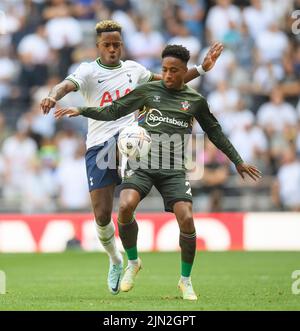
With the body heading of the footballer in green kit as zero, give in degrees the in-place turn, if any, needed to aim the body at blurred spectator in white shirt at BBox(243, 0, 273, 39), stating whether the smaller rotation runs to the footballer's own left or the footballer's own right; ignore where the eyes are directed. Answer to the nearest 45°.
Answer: approximately 180°

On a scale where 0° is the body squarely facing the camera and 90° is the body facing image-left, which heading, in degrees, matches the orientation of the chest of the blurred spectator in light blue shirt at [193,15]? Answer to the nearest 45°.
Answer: approximately 0°

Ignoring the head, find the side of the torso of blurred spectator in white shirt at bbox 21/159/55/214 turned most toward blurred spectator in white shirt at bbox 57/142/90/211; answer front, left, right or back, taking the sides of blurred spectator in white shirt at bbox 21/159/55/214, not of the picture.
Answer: left

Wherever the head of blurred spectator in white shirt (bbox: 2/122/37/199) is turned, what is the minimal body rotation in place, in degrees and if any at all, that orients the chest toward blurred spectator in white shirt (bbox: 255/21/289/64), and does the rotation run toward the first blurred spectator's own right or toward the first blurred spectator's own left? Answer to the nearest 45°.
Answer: approximately 90° to the first blurred spectator's own left

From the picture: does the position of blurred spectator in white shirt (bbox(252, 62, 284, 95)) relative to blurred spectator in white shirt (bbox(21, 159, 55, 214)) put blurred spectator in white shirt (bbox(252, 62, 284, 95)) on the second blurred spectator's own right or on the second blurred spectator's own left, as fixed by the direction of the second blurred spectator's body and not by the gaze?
on the second blurred spectator's own left

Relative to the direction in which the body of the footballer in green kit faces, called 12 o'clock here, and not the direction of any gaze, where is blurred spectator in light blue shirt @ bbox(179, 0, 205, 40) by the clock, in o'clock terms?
The blurred spectator in light blue shirt is roughly at 6 o'clock from the footballer in green kit.
